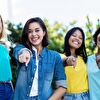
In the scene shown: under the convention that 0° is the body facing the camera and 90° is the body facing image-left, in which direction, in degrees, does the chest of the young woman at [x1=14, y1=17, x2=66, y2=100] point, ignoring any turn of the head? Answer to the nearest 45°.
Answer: approximately 0°

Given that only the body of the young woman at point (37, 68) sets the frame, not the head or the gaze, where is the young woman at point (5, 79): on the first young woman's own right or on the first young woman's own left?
on the first young woman's own right

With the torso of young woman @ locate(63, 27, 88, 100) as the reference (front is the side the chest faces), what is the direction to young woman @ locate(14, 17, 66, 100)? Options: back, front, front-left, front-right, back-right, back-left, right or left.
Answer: front-right

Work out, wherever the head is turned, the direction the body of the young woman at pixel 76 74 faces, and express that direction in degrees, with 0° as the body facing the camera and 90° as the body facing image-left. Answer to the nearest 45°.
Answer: approximately 0°

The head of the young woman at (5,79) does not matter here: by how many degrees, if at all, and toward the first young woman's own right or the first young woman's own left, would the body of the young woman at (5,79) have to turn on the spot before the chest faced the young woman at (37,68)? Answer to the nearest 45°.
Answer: approximately 45° to the first young woman's own left
